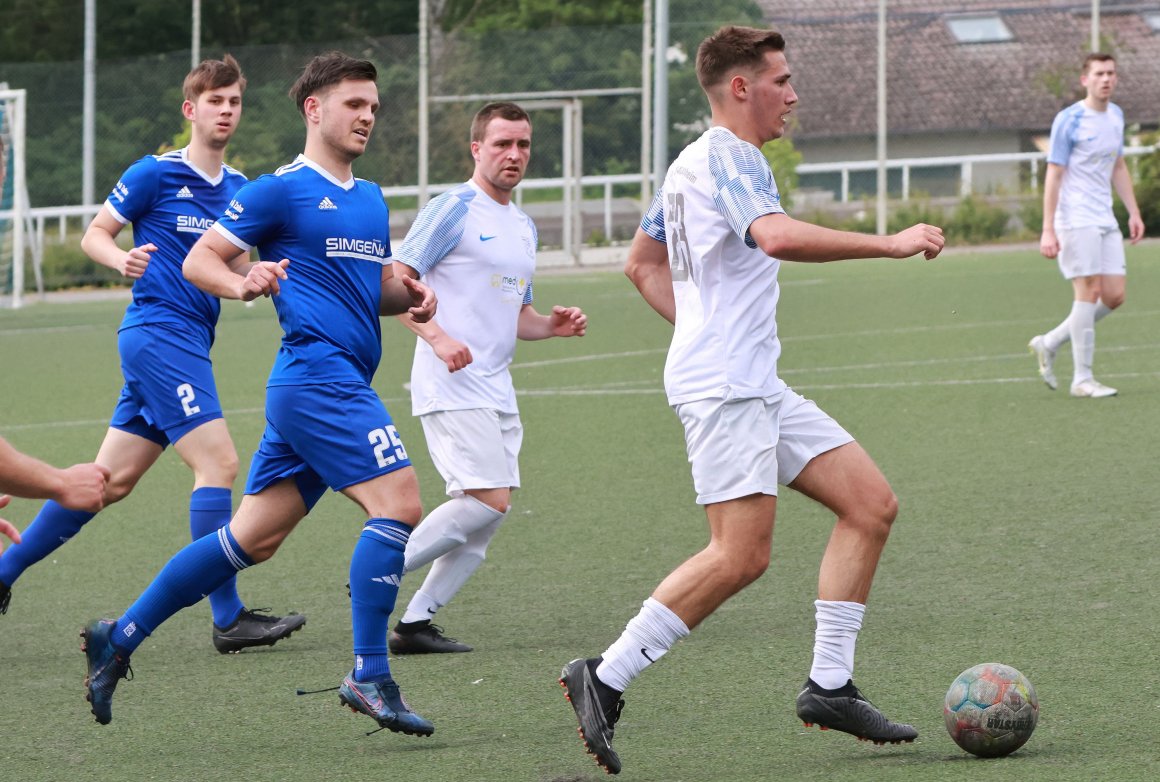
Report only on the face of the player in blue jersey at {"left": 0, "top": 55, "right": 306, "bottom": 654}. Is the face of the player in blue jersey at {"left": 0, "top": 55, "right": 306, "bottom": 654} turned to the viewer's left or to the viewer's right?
to the viewer's right

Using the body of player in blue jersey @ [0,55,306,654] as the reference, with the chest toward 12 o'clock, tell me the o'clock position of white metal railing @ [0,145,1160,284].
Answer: The white metal railing is roughly at 8 o'clock from the player in blue jersey.

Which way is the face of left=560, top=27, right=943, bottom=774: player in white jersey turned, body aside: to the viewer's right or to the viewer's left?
to the viewer's right

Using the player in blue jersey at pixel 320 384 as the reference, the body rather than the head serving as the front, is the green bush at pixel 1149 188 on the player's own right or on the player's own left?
on the player's own left

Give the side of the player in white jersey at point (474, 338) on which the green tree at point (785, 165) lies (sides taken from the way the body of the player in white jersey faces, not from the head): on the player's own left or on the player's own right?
on the player's own left

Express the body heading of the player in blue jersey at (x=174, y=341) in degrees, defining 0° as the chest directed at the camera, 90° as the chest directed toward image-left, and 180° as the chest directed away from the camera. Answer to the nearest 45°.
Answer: approximately 315°

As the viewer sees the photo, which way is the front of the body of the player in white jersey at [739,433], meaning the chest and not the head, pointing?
to the viewer's right

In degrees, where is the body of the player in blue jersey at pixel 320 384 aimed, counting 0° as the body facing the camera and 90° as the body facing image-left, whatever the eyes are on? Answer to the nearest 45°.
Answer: approximately 315°

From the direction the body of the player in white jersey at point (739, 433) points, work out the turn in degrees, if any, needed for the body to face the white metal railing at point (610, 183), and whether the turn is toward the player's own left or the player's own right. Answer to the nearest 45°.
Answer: approximately 90° to the player's own left

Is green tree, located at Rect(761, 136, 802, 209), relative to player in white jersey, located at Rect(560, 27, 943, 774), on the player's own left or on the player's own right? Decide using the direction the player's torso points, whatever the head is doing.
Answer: on the player's own left
